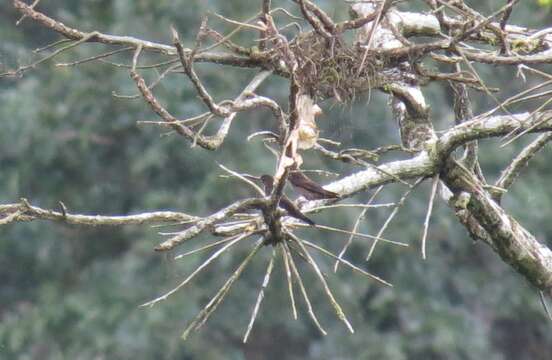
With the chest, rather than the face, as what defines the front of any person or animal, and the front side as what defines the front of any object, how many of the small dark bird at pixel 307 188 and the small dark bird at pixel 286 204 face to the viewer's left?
2

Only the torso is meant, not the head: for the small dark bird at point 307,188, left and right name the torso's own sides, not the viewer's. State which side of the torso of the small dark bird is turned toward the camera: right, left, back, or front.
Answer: left

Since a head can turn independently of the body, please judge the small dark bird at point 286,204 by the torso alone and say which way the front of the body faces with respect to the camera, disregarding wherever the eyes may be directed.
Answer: to the viewer's left
